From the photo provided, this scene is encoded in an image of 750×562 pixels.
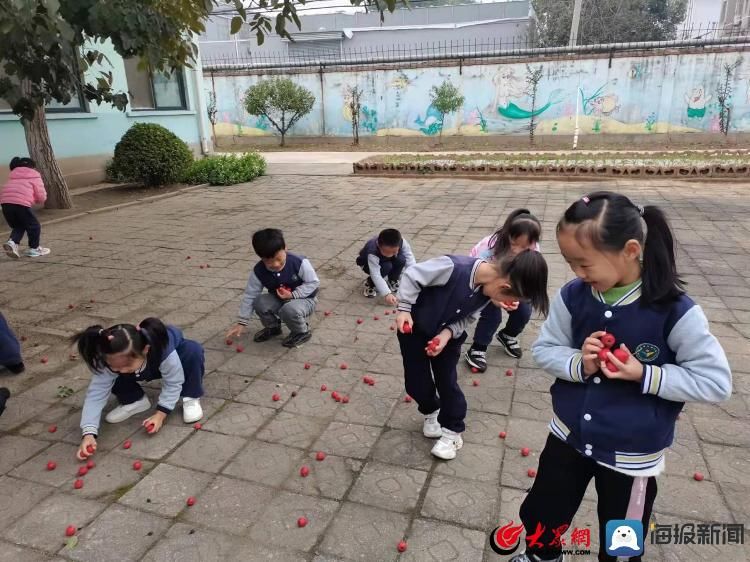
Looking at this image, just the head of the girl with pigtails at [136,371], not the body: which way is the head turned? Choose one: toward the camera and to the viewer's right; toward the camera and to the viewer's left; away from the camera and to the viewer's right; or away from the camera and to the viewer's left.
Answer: toward the camera and to the viewer's left

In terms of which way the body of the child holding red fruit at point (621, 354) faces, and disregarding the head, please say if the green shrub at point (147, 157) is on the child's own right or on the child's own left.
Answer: on the child's own right

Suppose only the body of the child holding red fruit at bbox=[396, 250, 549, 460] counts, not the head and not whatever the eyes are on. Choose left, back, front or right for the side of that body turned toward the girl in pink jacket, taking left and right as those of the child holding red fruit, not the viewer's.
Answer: back

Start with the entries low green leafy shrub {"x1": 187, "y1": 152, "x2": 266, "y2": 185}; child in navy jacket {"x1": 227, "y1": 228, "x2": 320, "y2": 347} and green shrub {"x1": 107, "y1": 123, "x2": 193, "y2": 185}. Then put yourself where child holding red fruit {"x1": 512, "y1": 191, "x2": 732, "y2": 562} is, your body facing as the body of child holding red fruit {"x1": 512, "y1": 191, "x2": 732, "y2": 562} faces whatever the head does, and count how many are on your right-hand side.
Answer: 3

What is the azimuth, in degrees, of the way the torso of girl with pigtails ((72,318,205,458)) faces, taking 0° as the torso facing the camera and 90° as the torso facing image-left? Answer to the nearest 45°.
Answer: approximately 45°

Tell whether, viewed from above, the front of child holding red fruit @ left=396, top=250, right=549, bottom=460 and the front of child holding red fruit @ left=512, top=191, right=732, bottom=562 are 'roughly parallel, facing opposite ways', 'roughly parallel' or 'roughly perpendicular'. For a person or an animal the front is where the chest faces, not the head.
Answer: roughly perpendicular

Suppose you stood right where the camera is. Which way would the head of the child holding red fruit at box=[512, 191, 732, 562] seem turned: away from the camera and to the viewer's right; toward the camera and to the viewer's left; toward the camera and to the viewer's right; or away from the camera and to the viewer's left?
toward the camera and to the viewer's left

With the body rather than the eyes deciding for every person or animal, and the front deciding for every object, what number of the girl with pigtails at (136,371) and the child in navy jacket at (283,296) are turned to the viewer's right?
0

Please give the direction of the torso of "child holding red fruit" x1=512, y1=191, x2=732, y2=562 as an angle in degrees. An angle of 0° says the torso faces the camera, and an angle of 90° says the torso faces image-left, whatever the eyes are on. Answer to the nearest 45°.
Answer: approximately 45°

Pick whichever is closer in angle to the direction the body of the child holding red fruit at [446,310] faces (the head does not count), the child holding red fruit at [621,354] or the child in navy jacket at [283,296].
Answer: the child holding red fruit

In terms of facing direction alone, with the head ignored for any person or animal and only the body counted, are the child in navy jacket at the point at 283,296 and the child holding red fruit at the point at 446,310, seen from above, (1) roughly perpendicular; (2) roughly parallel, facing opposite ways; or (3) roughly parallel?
roughly perpendicular

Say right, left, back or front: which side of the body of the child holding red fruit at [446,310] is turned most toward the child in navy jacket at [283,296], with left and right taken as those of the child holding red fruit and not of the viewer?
back

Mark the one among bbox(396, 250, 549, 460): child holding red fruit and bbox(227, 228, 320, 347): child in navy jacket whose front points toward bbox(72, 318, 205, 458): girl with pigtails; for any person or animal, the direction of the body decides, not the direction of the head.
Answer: the child in navy jacket

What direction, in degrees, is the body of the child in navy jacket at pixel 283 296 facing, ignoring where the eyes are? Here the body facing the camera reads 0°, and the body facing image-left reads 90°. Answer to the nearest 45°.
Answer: approximately 45°

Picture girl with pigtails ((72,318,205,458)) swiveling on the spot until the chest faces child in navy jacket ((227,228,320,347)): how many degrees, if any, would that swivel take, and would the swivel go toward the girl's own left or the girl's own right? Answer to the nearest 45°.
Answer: approximately 180°

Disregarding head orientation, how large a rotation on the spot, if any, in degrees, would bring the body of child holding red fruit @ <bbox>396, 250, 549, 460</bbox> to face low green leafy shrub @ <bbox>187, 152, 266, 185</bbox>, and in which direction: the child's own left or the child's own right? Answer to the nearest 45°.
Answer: approximately 180°

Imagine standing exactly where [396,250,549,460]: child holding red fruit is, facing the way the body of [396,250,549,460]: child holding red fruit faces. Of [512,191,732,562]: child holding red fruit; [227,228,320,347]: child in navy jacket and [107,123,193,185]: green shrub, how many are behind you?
2

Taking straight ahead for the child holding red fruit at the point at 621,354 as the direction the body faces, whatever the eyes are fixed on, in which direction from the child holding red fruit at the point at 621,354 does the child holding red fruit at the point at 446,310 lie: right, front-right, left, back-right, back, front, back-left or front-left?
right
